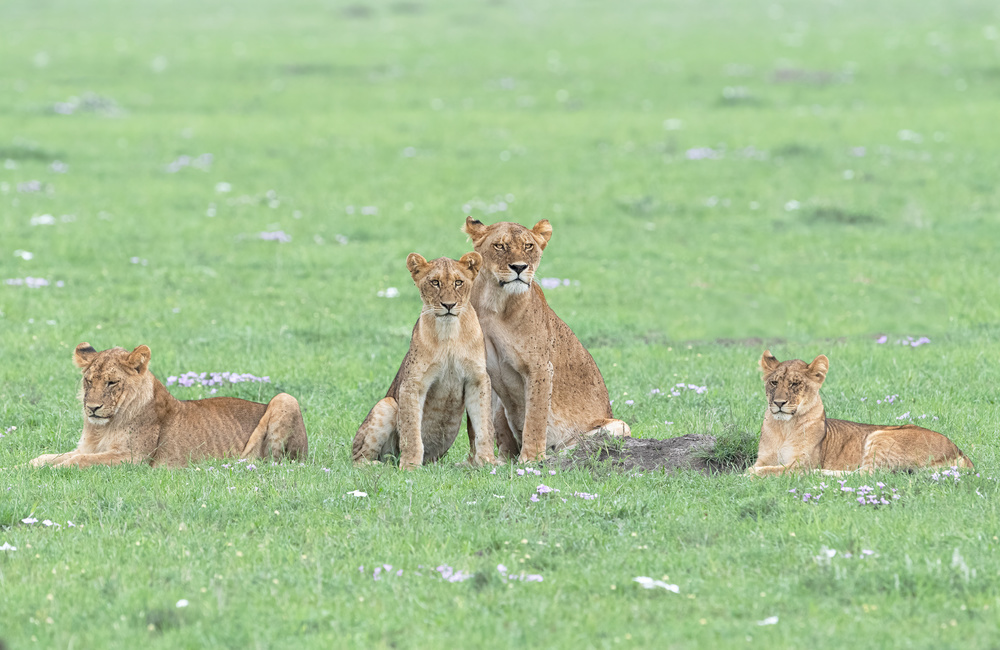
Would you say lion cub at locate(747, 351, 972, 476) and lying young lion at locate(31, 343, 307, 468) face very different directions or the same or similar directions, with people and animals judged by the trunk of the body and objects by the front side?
same or similar directions

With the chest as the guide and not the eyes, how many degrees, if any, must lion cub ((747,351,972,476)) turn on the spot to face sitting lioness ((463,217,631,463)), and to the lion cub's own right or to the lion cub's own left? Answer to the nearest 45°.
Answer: approximately 45° to the lion cub's own right

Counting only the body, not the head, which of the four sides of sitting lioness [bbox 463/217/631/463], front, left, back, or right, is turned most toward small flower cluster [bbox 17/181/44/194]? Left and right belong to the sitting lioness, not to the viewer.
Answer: right

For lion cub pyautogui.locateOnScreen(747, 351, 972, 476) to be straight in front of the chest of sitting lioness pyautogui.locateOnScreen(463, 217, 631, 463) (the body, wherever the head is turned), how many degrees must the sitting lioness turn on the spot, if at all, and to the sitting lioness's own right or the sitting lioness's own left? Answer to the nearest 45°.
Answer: approximately 135° to the sitting lioness's own left

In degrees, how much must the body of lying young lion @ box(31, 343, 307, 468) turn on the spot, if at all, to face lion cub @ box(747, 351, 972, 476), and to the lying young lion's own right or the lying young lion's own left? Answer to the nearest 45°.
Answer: approximately 180°

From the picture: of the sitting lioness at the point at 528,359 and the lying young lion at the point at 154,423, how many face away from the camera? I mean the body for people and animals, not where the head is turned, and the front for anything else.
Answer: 0

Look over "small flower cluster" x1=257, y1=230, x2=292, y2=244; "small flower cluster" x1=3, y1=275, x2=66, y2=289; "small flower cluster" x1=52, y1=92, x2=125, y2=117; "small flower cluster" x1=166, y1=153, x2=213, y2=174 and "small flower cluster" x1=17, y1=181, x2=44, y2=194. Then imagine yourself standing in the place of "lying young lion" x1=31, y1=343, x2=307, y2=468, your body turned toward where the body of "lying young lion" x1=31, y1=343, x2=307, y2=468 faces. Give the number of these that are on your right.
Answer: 5

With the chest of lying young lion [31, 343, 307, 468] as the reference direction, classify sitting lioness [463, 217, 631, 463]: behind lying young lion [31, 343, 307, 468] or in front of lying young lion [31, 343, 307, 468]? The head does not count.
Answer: behind

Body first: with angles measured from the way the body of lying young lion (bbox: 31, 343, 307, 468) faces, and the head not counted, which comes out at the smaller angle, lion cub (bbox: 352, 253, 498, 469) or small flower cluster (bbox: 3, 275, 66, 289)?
the small flower cluster

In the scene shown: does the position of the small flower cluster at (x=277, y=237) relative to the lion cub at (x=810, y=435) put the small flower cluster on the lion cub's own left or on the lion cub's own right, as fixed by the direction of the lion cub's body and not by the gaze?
on the lion cub's own right

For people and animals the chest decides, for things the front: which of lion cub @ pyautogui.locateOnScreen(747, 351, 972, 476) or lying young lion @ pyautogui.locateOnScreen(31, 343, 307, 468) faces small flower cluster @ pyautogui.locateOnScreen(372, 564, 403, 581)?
the lion cub

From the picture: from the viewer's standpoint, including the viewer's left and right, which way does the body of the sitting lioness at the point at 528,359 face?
facing the viewer and to the left of the viewer

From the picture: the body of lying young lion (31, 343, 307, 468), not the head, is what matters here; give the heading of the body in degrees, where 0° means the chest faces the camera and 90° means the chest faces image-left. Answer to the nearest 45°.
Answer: approximately 90°

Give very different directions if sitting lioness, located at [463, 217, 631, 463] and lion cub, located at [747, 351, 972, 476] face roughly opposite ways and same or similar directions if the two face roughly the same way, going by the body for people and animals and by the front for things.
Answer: same or similar directions

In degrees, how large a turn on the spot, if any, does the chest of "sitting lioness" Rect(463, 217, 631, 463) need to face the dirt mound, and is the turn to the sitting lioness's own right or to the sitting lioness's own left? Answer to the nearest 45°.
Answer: approximately 135° to the sitting lioness's own left

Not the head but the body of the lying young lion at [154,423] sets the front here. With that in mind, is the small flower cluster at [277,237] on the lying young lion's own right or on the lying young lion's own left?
on the lying young lion's own right
